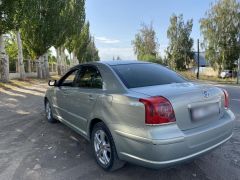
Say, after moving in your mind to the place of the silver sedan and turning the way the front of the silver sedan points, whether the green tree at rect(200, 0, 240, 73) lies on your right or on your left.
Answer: on your right

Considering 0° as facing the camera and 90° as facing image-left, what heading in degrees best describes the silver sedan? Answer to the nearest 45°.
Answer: approximately 135°

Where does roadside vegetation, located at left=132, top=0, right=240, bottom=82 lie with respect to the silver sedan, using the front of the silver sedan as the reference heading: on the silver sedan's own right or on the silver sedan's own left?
on the silver sedan's own right

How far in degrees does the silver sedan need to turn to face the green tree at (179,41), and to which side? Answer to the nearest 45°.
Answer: approximately 45° to its right
